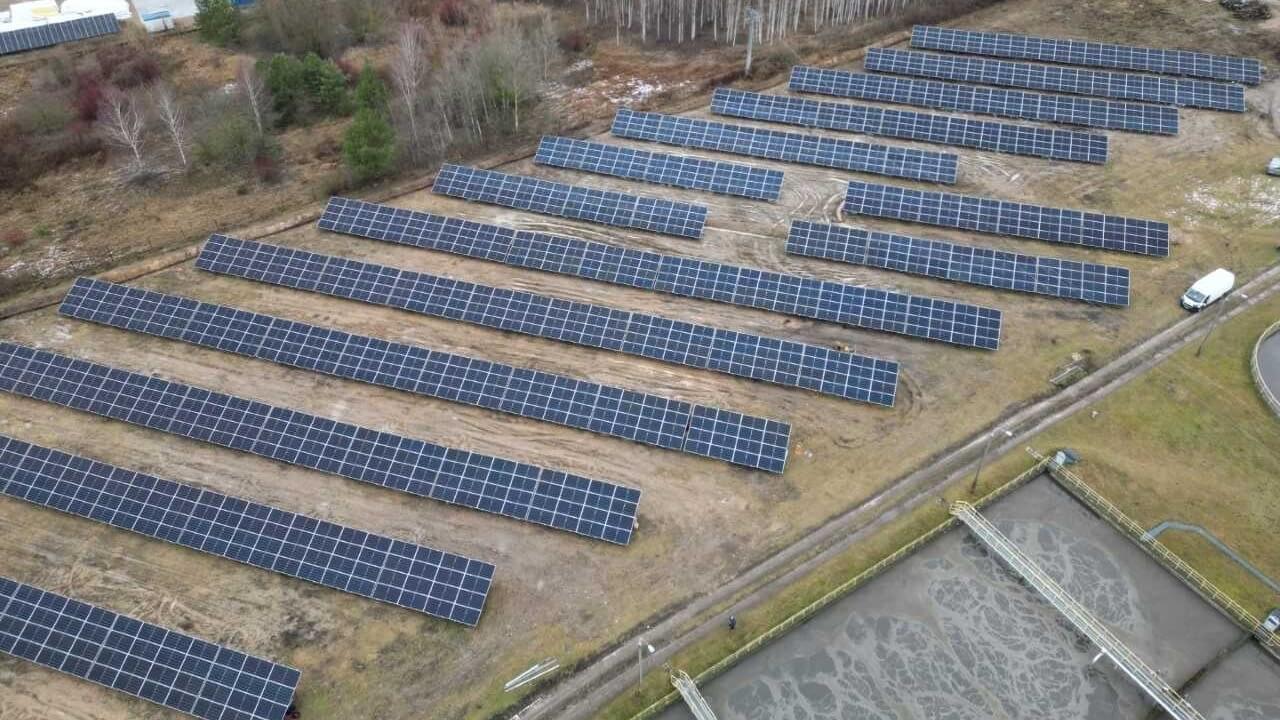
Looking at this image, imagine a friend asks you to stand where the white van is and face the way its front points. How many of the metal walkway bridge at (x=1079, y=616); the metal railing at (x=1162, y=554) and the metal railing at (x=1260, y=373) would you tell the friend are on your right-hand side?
0

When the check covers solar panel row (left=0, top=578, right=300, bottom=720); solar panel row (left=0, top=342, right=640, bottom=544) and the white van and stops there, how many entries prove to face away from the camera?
0

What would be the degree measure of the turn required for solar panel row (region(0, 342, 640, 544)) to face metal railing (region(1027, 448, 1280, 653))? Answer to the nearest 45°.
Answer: approximately 90° to its left

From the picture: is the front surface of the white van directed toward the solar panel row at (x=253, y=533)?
yes

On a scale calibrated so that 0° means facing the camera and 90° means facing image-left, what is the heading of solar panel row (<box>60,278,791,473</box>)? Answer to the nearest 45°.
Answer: approximately 45°

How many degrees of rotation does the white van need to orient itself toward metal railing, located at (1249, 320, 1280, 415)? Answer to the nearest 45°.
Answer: approximately 90° to its left

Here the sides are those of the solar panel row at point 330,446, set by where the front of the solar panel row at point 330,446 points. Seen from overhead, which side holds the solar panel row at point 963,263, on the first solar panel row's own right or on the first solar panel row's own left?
on the first solar panel row's own left

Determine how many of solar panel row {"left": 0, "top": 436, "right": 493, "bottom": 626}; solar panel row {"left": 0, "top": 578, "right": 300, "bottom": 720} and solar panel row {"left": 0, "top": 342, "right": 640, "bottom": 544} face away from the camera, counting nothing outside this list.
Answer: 0

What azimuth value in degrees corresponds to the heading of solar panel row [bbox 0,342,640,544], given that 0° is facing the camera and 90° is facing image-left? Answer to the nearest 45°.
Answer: approximately 45°

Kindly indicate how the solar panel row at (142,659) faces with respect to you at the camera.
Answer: facing the viewer and to the left of the viewer

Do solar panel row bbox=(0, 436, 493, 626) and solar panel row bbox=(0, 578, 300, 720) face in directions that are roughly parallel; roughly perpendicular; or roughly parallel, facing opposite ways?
roughly parallel

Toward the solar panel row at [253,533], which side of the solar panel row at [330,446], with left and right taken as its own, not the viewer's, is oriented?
front

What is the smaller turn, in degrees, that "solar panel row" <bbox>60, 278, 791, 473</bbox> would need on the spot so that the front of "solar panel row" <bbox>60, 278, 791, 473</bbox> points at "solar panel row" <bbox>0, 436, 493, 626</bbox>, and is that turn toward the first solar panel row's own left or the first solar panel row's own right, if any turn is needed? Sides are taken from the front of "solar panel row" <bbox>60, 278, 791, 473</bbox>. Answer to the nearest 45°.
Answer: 0° — it already faces it

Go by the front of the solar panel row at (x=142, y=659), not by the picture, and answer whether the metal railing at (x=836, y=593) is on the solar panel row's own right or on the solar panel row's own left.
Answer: on the solar panel row's own left

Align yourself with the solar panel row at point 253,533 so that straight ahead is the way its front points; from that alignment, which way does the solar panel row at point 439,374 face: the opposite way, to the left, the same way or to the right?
the same way

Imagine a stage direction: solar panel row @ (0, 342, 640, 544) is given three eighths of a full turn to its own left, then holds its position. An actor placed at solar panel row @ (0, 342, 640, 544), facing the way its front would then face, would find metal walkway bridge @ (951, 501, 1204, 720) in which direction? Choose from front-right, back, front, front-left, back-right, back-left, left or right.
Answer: front-right

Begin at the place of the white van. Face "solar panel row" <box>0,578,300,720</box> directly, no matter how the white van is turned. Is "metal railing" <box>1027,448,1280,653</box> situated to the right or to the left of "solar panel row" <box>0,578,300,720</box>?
left

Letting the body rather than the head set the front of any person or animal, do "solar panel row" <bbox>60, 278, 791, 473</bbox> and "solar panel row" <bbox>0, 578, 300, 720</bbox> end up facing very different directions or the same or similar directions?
same or similar directions
